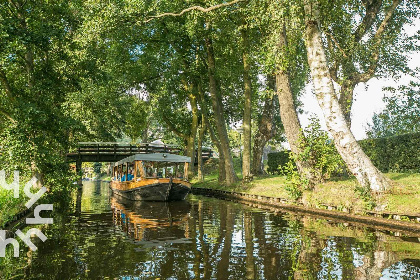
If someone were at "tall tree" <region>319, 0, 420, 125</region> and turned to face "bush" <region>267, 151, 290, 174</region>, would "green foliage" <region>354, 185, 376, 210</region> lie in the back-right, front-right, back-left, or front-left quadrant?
back-left

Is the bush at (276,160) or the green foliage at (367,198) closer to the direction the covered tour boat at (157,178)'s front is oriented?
the green foliage

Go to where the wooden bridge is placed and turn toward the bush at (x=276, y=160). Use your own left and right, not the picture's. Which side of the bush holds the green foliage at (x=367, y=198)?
right

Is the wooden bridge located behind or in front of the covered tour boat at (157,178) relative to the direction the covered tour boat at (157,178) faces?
behind
